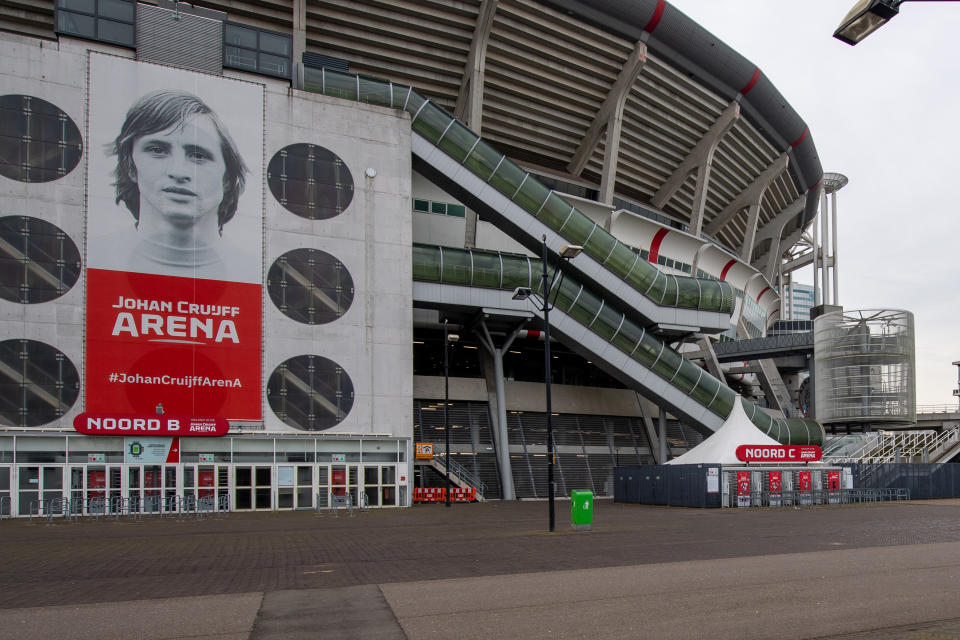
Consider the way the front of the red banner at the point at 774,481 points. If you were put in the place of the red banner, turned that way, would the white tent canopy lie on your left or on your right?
on your right

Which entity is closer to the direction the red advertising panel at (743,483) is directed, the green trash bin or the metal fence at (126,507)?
the green trash bin

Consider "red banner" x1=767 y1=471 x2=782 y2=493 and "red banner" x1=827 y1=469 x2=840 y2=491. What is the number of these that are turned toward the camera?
2

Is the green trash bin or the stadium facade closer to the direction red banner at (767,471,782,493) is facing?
the green trash bin

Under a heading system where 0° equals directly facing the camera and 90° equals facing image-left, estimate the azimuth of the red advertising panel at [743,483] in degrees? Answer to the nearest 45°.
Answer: approximately 0°

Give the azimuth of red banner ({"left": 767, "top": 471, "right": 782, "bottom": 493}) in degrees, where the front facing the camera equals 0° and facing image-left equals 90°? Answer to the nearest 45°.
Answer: approximately 0°

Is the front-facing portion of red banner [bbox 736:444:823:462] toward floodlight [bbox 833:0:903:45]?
yes
